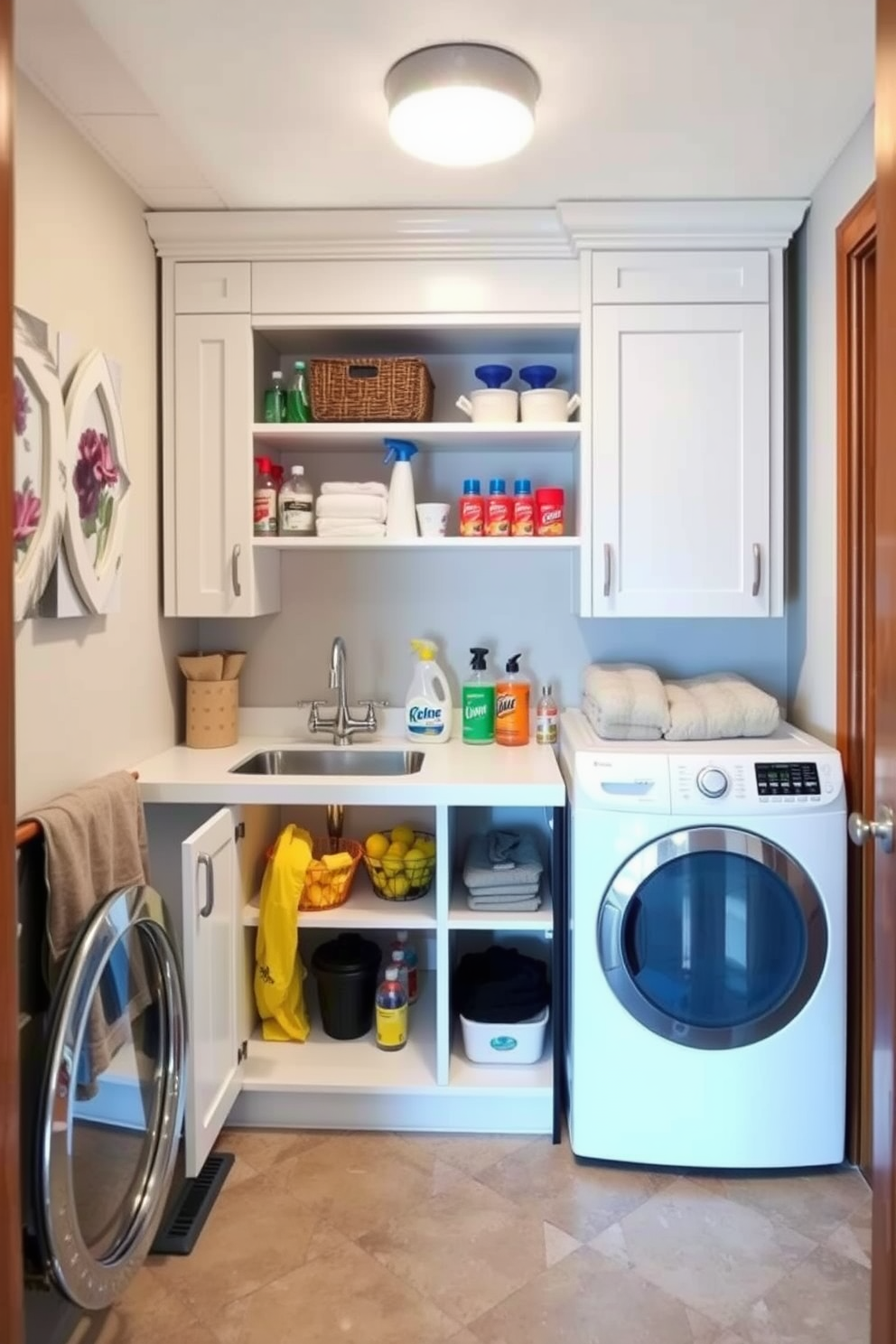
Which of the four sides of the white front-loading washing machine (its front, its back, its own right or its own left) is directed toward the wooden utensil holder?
right

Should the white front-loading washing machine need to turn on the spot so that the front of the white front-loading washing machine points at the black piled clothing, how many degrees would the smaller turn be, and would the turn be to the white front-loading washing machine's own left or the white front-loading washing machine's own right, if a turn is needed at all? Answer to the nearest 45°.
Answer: approximately 90° to the white front-loading washing machine's own right

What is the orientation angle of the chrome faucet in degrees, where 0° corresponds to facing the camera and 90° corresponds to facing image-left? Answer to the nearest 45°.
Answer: approximately 0°

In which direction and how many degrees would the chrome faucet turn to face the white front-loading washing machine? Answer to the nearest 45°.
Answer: approximately 45° to its left
